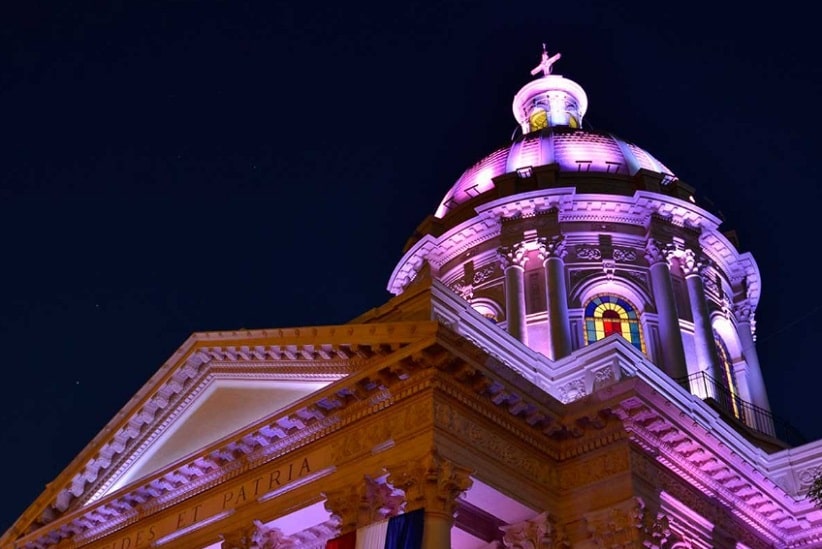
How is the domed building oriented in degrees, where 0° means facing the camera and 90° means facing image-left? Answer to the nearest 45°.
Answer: approximately 45°
